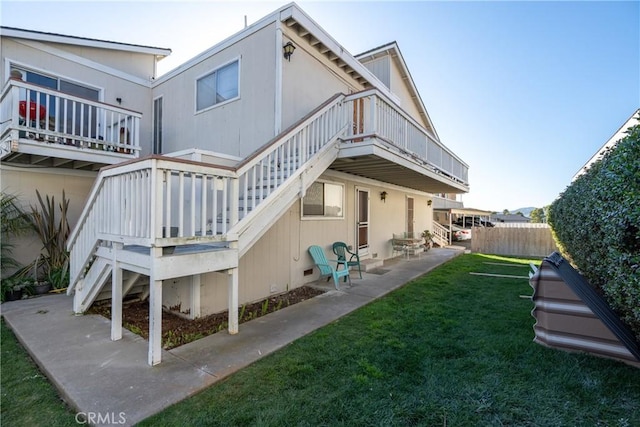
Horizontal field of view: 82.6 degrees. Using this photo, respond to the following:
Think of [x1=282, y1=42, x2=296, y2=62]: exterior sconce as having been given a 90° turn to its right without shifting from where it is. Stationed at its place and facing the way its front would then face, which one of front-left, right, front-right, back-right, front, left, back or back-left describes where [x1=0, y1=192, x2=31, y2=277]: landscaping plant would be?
front-right

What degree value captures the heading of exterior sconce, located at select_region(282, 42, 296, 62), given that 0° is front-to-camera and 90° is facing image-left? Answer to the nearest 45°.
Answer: approximately 315°

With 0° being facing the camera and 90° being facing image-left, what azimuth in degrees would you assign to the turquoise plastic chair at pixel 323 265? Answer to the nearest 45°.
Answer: approximately 315°

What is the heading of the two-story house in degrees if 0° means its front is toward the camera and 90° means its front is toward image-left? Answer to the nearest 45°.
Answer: approximately 315°

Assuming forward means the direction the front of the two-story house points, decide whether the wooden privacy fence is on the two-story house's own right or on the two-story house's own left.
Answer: on the two-story house's own left

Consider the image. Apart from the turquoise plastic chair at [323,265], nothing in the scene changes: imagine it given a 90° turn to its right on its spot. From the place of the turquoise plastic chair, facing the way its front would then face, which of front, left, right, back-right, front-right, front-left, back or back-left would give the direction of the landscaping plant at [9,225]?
front-right

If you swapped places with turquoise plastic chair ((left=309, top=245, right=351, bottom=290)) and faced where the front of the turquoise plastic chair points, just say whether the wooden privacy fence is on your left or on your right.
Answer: on your left

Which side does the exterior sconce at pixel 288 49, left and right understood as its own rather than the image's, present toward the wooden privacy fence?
left
